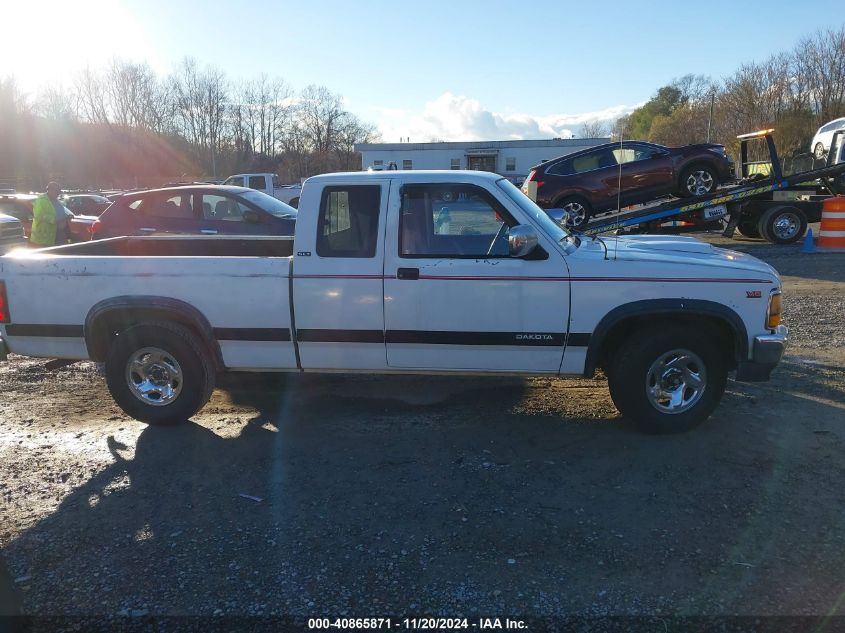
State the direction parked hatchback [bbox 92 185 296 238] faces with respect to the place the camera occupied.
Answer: facing the viewer and to the right of the viewer

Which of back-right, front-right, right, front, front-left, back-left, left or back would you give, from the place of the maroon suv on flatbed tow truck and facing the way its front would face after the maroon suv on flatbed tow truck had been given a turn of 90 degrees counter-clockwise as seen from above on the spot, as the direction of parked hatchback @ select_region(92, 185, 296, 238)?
back-left

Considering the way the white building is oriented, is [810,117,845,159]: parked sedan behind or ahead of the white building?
ahead

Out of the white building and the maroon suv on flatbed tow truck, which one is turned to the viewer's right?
the maroon suv on flatbed tow truck

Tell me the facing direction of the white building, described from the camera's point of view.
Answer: facing the viewer

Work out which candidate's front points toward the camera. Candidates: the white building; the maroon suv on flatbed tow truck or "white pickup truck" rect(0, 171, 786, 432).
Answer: the white building

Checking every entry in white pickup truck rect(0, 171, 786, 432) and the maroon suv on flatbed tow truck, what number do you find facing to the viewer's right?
2

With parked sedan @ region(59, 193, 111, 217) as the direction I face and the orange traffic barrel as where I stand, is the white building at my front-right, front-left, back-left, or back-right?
front-right

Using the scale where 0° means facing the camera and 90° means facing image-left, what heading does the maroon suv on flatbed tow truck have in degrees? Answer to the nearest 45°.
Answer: approximately 270°

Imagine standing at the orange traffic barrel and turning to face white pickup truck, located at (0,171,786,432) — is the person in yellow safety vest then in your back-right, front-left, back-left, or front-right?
front-right

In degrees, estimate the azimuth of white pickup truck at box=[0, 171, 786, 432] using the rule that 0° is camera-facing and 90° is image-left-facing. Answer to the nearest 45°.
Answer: approximately 270°

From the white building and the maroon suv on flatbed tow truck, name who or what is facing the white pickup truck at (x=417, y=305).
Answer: the white building

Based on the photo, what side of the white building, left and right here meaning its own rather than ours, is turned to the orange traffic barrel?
front

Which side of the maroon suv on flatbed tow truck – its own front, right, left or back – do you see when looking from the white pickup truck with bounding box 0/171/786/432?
right
